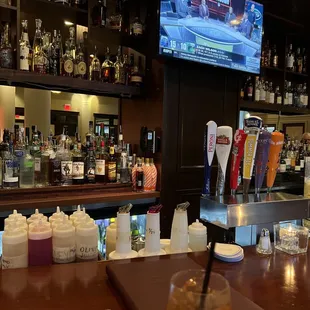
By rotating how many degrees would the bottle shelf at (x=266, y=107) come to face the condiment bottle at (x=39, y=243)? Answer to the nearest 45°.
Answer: approximately 45° to its right

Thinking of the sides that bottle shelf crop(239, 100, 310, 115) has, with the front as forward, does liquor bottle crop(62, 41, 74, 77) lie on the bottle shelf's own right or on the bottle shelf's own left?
on the bottle shelf's own right

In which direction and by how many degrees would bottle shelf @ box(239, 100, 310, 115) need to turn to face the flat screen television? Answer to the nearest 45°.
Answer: approximately 45° to its right

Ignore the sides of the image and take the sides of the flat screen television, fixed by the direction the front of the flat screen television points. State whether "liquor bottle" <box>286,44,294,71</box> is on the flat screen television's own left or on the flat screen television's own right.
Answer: on the flat screen television's own left

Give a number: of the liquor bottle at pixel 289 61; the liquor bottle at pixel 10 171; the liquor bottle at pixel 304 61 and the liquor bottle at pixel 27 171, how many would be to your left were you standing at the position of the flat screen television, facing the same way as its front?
2

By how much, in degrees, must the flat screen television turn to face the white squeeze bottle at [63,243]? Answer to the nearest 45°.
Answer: approximately 45° to its right

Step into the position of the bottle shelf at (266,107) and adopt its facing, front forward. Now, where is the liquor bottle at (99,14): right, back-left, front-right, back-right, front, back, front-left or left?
right

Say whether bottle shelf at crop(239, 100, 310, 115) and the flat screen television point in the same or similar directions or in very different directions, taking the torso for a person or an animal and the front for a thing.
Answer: same or similar directions

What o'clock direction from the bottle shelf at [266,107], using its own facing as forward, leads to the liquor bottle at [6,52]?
The liquor bottle is roughly at 3 o'clock from the bottle shelf.

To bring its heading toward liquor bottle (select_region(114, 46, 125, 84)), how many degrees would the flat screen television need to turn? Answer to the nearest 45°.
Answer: approximately 135° to its right

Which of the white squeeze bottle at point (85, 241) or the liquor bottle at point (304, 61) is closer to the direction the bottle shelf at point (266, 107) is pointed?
the white squeeze bottle

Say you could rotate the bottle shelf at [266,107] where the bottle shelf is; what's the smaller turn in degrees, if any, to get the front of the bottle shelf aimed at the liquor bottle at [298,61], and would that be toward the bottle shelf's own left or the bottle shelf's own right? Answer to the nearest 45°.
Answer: approximately 90° to the bottle shelf's own left

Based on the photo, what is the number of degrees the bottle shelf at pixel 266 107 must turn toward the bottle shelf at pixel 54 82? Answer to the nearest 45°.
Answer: approximately 90° to its right

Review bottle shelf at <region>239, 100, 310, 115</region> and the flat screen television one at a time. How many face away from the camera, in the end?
0

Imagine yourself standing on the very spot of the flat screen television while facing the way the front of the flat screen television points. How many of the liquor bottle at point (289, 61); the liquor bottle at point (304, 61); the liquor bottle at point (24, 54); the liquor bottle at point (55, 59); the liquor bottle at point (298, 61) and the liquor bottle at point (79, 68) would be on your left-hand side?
3

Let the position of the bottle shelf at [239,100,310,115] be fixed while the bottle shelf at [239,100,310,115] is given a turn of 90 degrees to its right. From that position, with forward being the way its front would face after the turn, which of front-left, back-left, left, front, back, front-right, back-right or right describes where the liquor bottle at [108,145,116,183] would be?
front

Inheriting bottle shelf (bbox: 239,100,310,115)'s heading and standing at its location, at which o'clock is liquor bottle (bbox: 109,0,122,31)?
The liquor bottle is roughly at 3 o'clock from the bottle shelf.

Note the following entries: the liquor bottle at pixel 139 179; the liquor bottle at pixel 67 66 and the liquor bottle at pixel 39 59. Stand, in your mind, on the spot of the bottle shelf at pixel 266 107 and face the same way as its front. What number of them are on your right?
3

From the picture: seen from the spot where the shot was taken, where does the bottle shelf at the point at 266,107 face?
facing the viewer and to the right of the viewer
